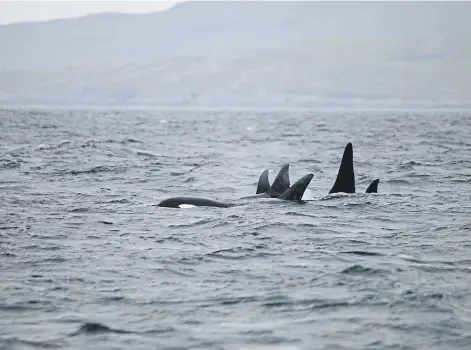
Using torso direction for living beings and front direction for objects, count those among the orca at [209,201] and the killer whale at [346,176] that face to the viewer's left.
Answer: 2

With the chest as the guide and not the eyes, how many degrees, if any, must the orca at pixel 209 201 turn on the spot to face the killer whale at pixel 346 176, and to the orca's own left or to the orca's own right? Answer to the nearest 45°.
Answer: approximately 135° to the orca's own right

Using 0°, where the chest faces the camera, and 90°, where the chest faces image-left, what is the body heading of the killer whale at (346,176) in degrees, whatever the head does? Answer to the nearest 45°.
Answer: approximately 90°

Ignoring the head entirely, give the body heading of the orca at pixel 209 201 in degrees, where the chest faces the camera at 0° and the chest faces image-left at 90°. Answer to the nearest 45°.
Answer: approximately 90°

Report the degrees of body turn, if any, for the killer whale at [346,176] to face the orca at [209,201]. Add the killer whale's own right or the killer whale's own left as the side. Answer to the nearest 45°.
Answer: approximately 45° to the killer whale's own left
